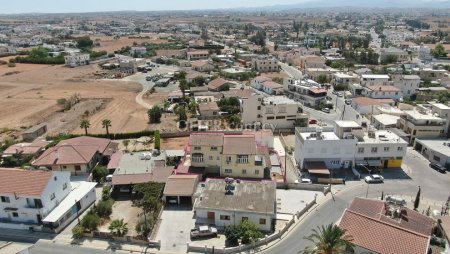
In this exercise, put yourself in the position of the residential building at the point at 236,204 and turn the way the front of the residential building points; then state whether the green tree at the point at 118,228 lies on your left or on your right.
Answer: on your right

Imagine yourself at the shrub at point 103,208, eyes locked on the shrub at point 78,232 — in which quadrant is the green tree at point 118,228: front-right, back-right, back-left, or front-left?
front-left

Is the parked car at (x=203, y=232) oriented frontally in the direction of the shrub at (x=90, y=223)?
yes

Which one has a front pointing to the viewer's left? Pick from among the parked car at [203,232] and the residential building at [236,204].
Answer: the parked car

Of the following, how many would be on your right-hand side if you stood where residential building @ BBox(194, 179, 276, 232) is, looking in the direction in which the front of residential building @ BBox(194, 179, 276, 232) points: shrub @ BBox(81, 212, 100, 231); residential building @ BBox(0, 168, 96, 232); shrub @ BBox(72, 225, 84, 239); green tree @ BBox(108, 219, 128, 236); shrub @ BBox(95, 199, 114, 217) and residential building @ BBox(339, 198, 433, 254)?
5

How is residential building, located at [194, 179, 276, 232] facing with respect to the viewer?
toward the camera

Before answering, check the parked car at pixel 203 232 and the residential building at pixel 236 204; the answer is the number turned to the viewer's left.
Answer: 1

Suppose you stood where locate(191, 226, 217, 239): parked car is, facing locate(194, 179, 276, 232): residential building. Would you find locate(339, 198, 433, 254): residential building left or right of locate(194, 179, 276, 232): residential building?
right

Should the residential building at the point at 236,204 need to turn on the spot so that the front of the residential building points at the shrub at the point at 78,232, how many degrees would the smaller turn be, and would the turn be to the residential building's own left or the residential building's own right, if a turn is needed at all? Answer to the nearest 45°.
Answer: approximately 90° to the residential building's own right

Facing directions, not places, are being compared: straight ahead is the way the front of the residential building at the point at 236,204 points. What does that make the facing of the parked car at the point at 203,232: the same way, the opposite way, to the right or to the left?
to the right

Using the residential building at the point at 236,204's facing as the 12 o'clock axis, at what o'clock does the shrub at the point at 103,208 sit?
The shrub is roughly at 3 o'clock from the residential building.

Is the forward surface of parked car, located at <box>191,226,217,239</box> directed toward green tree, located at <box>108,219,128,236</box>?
yes

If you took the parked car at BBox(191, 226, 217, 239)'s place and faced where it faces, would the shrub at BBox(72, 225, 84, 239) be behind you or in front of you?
in front

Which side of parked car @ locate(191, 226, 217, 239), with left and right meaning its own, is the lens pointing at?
left

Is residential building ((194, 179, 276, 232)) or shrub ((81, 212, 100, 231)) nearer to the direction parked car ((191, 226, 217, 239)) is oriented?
the shrub
